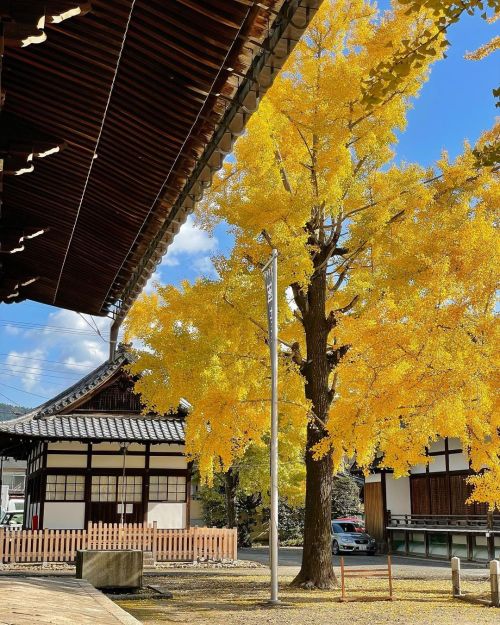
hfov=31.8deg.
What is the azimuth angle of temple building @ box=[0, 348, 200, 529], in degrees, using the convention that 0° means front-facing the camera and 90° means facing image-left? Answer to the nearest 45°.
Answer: approximately 0°

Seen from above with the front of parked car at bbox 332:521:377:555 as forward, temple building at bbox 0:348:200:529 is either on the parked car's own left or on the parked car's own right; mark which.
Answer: on the parked car's own right

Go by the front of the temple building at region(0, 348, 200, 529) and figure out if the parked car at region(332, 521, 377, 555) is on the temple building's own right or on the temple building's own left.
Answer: on the temple building's own left

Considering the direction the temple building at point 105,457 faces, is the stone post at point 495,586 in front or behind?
in front

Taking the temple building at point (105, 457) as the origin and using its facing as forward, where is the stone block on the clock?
The stone block is roughly at 12 o'clock from the temple building.

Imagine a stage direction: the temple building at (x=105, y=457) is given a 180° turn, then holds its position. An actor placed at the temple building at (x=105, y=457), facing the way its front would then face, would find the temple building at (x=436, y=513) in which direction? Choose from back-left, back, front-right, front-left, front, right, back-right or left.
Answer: right

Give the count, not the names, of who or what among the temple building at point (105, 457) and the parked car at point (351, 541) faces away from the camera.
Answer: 0
